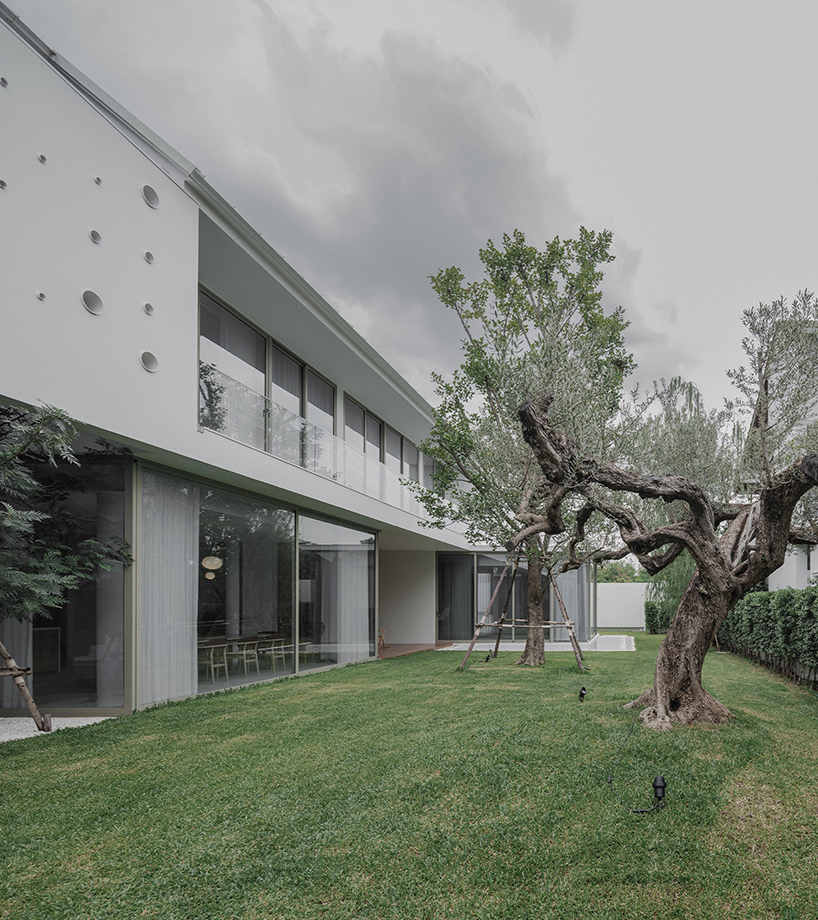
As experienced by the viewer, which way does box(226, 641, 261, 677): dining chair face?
facing away from the viewer and to the left of the viewer

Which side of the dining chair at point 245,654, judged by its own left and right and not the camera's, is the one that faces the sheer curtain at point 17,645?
left

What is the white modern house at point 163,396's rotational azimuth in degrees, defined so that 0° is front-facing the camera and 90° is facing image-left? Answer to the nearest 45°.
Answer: approximately 315°
